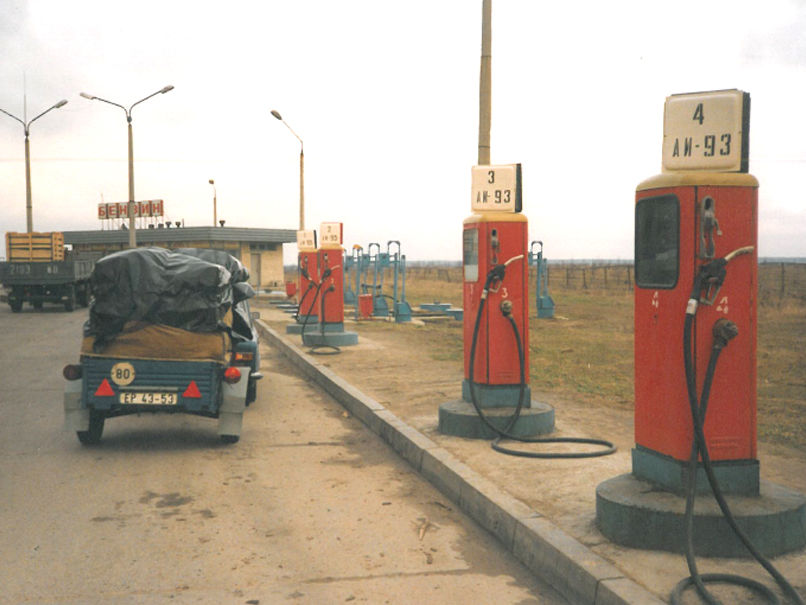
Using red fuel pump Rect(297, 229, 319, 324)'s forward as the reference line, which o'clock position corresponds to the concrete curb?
The concrete curb is roughly at 12 o'clock from the red fuel pump.

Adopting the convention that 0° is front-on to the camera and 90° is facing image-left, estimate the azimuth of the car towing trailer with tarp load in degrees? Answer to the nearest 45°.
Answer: approximately 180°

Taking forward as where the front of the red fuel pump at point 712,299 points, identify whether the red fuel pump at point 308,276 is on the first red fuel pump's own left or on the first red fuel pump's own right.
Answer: on the first red fuel pump's own right

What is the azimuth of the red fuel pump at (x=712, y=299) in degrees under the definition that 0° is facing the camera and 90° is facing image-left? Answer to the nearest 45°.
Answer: approximately 45°

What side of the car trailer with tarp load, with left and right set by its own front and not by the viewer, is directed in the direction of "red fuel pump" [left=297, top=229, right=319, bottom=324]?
front

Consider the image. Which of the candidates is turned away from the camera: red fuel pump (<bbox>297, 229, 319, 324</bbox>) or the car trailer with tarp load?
the car trailer with tarp load

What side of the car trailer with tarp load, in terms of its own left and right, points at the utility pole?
right

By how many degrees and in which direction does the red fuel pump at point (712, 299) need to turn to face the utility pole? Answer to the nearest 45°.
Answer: approximately 90° to its right

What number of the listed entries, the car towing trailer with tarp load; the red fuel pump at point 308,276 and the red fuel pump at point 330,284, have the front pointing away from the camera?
1

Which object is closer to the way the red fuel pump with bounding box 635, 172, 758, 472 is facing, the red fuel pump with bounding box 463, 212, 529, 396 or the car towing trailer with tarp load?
the car towing trailer with tarp load
